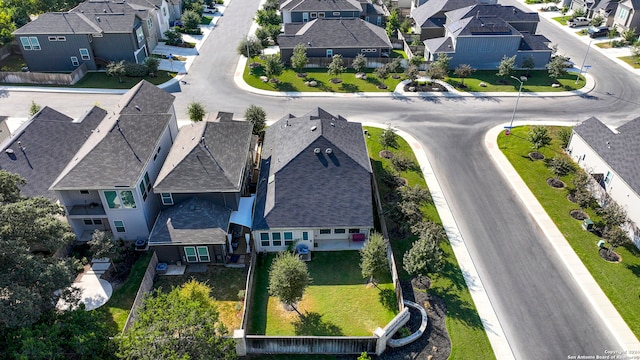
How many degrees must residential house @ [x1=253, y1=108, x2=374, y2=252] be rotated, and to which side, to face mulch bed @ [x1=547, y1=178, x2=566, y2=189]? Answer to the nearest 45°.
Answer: approximately 90° to its right

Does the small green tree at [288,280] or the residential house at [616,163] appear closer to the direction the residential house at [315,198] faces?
the residential house

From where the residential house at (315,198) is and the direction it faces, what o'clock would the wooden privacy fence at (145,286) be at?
The wooden privacy fence is roughly at 8 o'clock from the residential house.

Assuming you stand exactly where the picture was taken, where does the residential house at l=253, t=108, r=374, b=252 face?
facing away from the viewer

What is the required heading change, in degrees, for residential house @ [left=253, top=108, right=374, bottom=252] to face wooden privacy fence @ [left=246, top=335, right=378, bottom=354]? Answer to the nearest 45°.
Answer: approximately 180°

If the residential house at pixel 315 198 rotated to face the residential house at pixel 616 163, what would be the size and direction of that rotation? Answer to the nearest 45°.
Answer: approximately 90° to its right

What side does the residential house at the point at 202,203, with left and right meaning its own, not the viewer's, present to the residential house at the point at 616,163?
right

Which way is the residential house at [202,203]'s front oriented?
away from the camera

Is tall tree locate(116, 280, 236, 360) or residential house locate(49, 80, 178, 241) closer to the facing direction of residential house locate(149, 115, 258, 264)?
the residential house

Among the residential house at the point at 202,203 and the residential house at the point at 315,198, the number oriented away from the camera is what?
2

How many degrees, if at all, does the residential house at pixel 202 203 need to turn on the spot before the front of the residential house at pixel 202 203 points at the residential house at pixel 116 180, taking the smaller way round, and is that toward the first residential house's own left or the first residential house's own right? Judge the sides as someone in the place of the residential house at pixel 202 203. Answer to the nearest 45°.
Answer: approximately 45° to the first residential house's own left

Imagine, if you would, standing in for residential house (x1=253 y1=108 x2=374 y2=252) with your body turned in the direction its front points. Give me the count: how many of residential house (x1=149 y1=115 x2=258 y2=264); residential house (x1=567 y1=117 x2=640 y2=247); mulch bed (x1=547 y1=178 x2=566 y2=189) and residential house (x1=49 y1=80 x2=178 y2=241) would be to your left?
2

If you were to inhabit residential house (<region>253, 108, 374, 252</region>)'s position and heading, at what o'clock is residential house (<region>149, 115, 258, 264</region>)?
residential house (<region>149, 115, 258, 264</region>) is roughly at 9 o'clock from residential house (<region>253, 108, 374, 252</region>).
